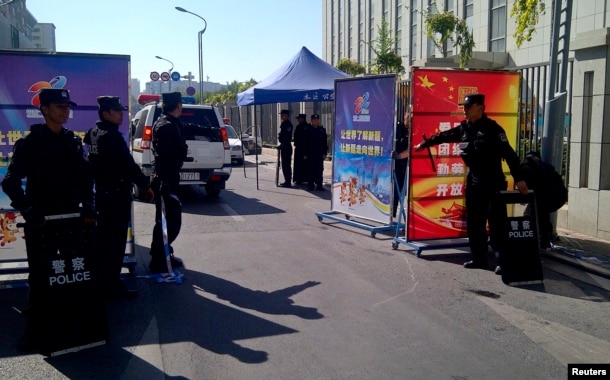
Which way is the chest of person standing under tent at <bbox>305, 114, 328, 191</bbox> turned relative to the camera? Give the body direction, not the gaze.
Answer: toward the camera

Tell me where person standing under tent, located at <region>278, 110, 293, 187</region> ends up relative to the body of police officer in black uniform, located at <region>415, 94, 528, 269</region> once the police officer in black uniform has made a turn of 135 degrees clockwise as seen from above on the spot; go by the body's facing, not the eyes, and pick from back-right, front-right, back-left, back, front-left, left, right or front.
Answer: front-left

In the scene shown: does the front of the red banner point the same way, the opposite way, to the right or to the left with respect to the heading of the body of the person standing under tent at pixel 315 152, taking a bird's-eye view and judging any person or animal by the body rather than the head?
the same way

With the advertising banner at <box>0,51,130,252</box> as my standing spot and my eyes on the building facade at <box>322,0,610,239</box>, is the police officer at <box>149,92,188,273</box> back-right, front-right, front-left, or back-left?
front-right

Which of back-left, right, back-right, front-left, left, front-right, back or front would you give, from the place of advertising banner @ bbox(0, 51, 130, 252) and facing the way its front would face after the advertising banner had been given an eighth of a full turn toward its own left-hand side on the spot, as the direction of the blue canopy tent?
left

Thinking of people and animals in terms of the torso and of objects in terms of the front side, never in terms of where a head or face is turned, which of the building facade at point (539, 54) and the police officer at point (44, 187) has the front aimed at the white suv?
the building facade

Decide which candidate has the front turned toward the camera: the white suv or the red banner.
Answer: the red banner

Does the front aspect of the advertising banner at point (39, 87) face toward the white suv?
no

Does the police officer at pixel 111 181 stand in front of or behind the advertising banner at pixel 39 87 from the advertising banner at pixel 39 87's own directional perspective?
in front

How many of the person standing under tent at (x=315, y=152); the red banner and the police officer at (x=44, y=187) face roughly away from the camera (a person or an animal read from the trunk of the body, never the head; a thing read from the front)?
0

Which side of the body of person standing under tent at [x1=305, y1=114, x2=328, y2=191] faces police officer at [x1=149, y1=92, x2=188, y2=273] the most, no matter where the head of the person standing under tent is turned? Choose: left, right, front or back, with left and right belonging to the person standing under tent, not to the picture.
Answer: front

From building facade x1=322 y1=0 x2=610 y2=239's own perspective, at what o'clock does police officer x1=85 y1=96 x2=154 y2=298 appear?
The police officer is roughly at 11 o'clock from the building facade.

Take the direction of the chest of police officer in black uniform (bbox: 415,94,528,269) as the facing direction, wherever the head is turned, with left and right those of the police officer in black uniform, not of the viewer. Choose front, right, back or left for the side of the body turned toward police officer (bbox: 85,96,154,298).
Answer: front

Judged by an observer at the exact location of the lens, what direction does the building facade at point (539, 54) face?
facing the viewer and to the left of the viewer

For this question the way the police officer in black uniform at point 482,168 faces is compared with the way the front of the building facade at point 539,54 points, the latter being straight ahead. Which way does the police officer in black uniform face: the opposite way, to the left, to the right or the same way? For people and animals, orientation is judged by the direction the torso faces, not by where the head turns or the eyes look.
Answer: the same way

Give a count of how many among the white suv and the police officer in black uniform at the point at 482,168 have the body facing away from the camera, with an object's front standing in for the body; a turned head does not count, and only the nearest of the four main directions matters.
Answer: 1

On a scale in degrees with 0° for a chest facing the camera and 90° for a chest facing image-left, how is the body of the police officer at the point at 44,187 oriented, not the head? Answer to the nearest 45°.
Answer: approximately 315°

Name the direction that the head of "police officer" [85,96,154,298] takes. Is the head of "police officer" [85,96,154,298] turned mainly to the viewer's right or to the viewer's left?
to the viewer's right

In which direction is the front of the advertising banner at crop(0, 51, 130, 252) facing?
toward the camera
